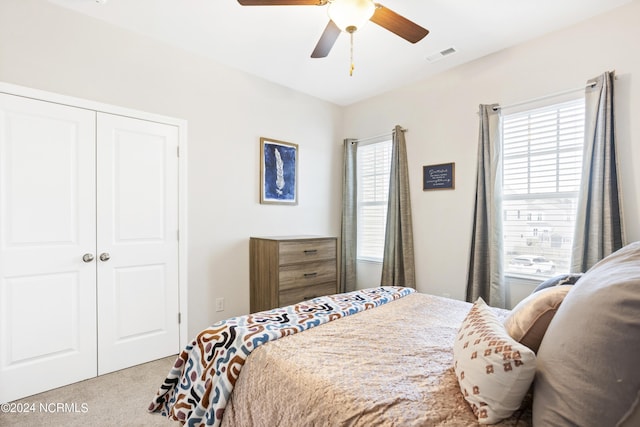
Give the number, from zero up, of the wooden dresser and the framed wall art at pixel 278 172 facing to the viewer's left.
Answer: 0

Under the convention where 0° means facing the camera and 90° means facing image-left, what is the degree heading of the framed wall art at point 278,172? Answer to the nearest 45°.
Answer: approximately 315°

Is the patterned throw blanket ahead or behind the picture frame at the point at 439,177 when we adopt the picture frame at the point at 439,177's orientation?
ahead

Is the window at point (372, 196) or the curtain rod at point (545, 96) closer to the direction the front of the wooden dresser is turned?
the curtain rod

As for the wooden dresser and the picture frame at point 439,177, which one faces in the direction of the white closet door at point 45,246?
the picture frame

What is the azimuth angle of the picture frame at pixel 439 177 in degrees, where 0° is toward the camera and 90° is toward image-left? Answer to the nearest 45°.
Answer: approximately 45°

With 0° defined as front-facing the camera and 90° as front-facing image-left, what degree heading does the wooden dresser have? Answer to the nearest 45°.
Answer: approximately 315°

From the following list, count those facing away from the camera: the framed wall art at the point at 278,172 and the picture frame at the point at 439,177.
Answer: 0

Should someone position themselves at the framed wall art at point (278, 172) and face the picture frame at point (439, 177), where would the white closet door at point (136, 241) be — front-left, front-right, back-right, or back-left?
back-right

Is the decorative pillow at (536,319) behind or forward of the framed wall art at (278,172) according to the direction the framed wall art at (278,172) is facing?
forward

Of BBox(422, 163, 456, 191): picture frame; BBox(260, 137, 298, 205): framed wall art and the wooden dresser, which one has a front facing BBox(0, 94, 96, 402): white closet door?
the picture frame

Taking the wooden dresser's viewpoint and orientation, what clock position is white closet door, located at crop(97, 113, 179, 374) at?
The white closet door is roughly at 4 o'clock from the wooden dresser.
